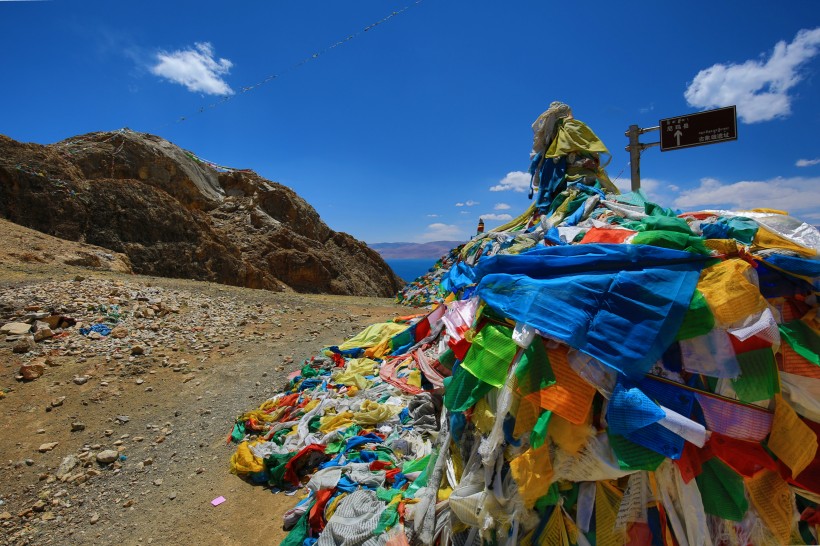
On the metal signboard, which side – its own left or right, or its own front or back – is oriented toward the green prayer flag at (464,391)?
front

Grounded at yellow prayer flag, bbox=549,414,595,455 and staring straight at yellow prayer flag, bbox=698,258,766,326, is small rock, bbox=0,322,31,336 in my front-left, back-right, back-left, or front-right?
back-left

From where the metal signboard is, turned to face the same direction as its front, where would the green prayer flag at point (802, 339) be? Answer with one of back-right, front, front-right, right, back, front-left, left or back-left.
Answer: front-left

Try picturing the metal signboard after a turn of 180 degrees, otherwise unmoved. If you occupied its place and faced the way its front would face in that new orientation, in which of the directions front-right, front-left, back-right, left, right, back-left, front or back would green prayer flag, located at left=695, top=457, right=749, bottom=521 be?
back-right

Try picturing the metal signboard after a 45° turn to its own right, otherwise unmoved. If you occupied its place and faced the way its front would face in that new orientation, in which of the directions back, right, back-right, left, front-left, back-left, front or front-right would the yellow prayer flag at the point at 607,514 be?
left

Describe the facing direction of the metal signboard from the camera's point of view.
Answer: facing the viewer and to the left of the viewer

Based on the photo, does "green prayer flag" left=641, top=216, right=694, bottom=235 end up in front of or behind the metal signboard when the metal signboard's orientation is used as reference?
in front
